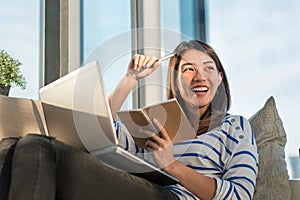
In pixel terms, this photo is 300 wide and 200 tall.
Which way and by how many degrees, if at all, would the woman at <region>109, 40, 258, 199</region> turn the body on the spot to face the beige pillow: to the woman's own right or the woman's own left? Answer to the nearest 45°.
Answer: approximately 180°

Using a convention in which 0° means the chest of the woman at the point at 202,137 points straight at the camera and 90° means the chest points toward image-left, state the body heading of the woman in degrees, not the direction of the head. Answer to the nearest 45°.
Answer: approximately 45°

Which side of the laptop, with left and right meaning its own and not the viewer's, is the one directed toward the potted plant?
left

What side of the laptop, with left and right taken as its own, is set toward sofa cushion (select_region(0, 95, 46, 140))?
left

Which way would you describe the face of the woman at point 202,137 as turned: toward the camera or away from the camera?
toward the camera

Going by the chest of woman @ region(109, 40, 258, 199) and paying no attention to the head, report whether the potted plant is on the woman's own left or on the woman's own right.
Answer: on the woman's own right

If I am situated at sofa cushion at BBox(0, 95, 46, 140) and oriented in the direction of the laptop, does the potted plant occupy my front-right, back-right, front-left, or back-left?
back-left

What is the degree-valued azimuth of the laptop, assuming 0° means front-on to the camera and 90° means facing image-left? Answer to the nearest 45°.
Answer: approximately 225°

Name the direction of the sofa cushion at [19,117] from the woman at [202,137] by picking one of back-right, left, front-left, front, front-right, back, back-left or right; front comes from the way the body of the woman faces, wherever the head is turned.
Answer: front-right
